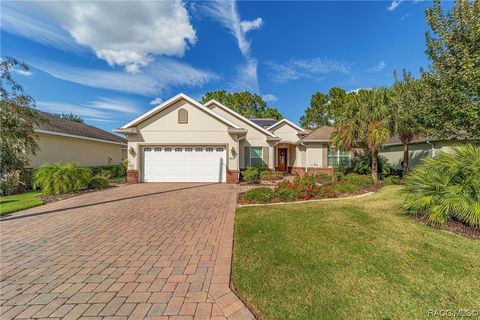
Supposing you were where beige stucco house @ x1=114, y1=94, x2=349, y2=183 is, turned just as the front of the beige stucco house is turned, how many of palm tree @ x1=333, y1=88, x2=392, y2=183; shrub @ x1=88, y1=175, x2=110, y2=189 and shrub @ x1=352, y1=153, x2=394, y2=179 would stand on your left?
2

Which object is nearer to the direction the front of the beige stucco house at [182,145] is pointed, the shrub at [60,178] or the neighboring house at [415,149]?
the shrub

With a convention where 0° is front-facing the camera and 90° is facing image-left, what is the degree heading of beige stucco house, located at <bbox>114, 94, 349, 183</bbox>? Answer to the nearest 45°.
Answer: approximately 0°

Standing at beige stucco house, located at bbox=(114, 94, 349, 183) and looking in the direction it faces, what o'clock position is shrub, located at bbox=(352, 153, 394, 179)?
The shrub is roughly at 9 o'clock from the beige stucco house.

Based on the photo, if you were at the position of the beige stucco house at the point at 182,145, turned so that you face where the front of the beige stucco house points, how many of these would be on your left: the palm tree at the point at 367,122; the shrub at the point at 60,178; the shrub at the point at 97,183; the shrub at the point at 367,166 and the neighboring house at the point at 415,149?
3

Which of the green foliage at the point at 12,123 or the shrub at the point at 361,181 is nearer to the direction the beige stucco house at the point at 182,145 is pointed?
the green foliage

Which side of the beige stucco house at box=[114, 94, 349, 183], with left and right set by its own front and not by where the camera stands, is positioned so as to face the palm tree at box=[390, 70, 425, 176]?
left

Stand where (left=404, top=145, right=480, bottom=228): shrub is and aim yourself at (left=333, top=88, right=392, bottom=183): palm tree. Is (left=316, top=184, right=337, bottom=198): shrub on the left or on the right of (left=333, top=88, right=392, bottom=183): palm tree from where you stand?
left

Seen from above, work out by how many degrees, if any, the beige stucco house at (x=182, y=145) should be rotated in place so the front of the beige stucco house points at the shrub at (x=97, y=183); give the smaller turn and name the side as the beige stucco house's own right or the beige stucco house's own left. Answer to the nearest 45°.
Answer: approximately 45° to the beige stucco house's own right

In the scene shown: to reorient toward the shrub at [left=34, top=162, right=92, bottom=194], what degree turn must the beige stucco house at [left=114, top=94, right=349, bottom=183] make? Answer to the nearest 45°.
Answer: approximately 45° to its right

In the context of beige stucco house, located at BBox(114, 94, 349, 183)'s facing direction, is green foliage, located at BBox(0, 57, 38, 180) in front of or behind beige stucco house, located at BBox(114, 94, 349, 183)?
in front

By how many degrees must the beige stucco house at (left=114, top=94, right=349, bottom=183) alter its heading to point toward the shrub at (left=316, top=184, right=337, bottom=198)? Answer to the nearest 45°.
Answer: approximately 45° to its left

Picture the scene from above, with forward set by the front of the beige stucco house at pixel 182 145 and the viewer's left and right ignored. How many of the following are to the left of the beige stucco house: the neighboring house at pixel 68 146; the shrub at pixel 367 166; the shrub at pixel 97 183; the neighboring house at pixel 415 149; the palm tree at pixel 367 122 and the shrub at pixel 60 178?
3

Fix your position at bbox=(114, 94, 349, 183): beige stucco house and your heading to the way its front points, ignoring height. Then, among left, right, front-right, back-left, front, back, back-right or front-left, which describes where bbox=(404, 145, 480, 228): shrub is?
front-left

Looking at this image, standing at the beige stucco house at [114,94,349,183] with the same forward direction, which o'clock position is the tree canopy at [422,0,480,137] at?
The tree canopy is roughly at 10 o'clock from the beige stucco house.

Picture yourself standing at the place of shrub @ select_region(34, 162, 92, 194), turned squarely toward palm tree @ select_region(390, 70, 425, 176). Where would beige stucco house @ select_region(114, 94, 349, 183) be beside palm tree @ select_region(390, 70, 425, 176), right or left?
left
